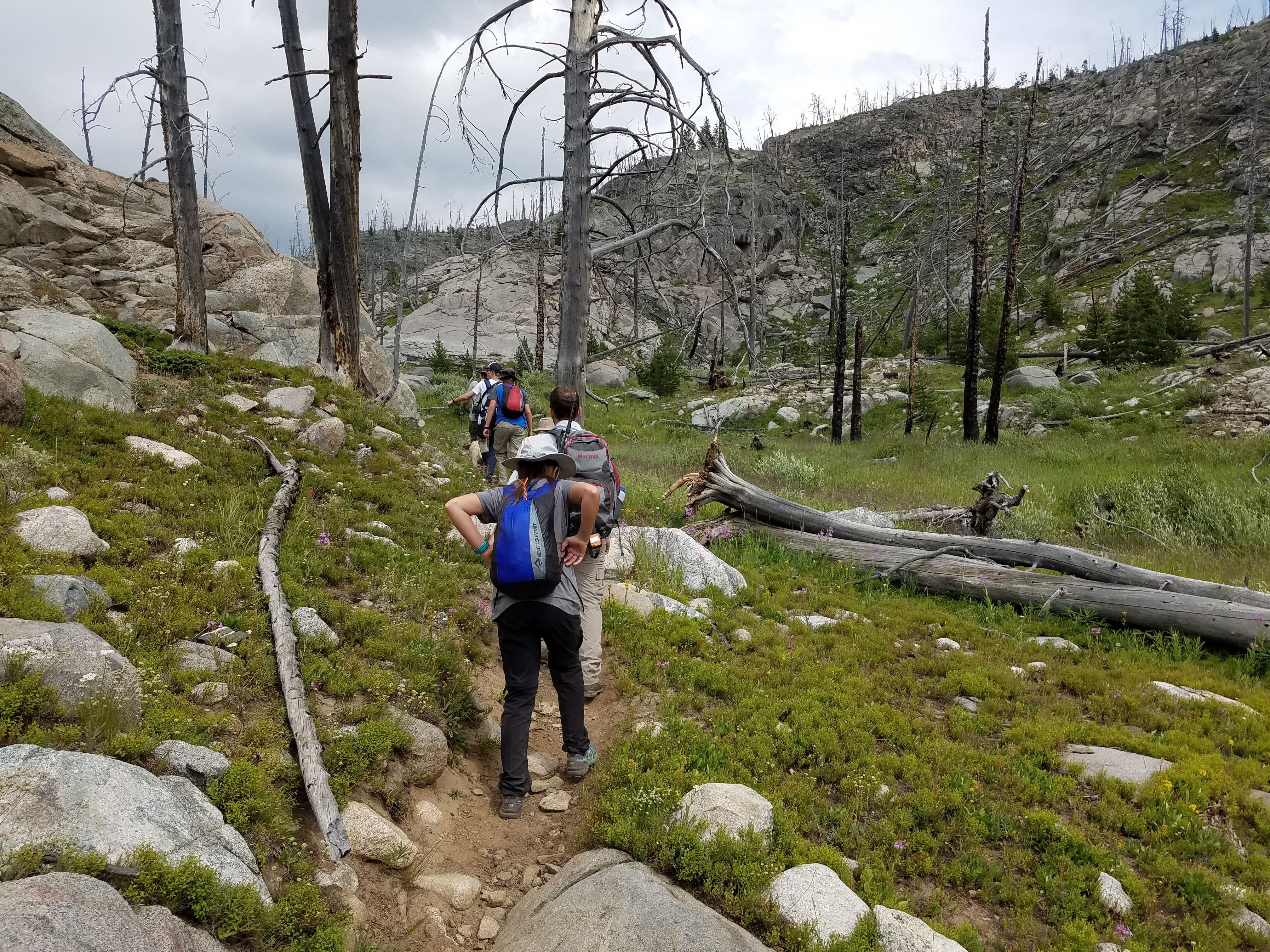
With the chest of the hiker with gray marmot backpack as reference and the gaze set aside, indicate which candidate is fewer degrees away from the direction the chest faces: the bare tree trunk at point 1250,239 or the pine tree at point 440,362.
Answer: the pine tree

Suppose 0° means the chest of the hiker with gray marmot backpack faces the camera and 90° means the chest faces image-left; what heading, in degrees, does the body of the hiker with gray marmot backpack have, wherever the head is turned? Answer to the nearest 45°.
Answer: approximately 135°

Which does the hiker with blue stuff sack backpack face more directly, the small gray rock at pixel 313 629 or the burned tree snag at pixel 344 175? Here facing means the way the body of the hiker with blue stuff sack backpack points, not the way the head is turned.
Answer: the burned tree snag

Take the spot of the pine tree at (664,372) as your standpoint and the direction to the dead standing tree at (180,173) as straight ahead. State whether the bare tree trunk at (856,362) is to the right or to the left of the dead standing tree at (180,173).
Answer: left

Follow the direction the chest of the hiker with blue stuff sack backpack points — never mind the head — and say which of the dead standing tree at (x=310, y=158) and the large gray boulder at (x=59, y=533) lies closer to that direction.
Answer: the dead standing tree

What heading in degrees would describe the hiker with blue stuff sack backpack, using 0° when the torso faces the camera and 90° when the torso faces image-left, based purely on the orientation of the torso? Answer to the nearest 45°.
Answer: approximately 180°

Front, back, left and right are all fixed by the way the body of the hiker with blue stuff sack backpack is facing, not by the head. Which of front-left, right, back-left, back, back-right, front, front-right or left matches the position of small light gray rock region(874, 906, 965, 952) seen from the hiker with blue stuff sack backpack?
back-right
